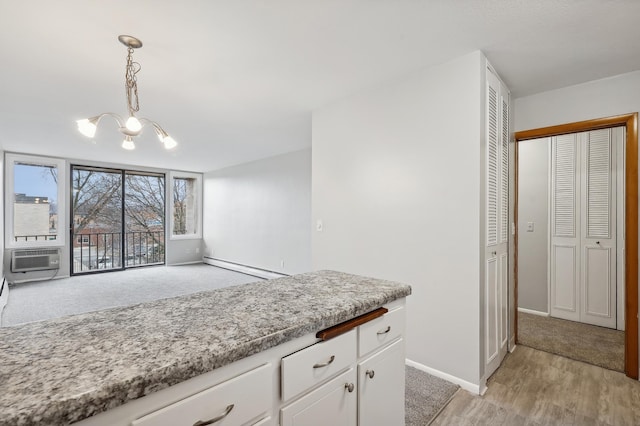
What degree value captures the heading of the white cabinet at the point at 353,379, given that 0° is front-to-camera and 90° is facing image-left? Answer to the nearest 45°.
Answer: approximately 315°

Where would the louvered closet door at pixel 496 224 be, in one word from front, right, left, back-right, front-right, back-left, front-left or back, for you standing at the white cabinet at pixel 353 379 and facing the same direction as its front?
left

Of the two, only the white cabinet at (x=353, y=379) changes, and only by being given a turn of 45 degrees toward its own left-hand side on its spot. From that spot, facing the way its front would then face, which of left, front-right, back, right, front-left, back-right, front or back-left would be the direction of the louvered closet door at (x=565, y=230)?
front-left

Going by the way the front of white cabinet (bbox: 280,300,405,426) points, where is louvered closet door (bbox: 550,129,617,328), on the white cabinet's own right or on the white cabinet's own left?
on the white cabinet's own left

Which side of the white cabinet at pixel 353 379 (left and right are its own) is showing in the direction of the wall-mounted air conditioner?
back
